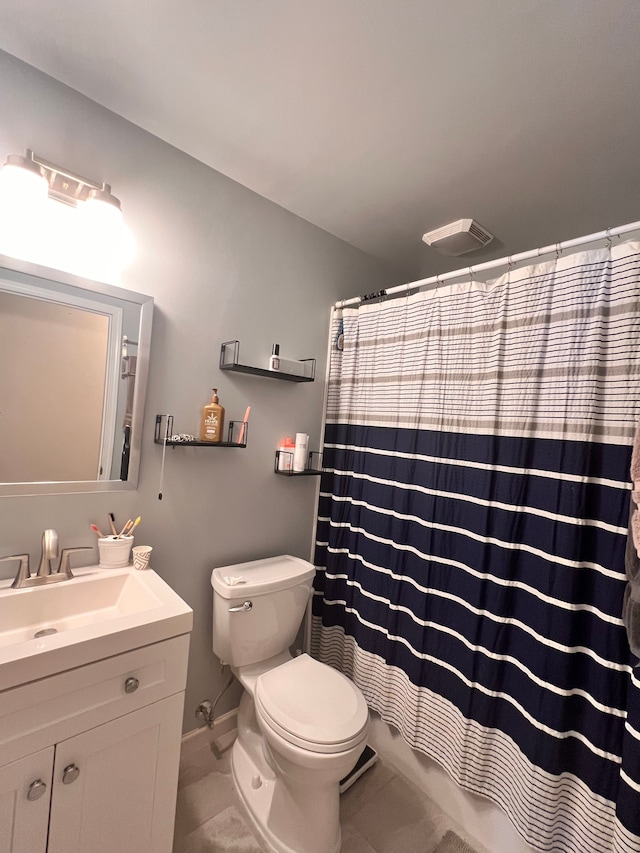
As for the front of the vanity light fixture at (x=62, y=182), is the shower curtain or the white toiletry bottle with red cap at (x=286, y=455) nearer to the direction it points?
the shower curtain

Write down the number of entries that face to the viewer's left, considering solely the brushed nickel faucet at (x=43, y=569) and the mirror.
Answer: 0

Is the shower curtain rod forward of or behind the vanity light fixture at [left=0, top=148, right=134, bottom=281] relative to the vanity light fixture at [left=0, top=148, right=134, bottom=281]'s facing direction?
forward

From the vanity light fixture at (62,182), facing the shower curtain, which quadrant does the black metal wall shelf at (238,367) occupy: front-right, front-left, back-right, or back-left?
front-left

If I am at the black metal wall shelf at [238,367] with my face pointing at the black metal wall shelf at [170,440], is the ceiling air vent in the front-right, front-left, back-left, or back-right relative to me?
back-left

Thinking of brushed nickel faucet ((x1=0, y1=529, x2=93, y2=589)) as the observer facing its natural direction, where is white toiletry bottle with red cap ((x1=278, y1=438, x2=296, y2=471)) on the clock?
The white toiletry bottle with red cap is roughly at 10 o'clock from the brushed nickel faucet.

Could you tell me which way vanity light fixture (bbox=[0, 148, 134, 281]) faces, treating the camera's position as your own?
facing the viewer and to the right of the viewer

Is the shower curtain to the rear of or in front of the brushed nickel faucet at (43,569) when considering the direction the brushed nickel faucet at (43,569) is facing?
in front
